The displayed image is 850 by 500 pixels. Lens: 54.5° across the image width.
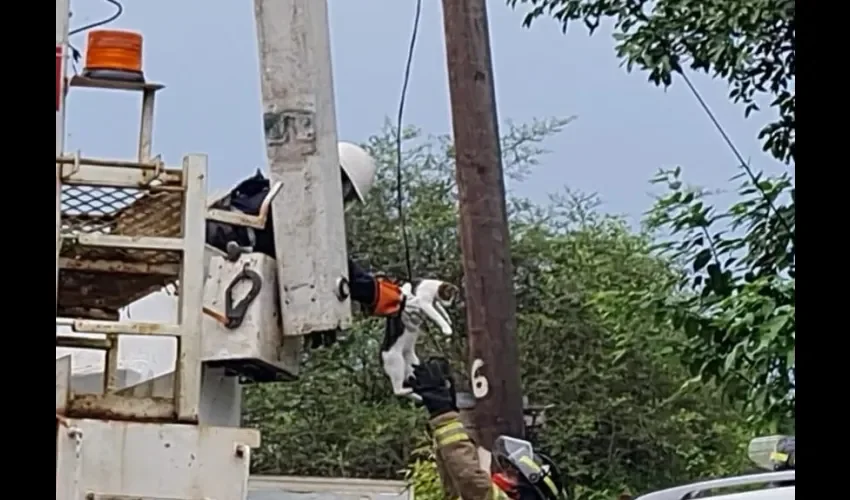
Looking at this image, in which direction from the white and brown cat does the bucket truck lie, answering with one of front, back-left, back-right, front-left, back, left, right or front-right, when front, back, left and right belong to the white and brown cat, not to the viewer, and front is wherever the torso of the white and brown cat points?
back-right

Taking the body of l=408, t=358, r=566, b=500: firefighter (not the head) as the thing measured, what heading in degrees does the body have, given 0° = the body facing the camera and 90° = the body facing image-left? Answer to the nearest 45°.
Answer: approximately 90°

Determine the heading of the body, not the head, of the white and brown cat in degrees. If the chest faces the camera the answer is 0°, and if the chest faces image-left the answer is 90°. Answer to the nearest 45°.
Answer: approximately 270°

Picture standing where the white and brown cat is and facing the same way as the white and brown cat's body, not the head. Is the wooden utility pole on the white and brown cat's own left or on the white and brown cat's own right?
on the white and brown cat's own left

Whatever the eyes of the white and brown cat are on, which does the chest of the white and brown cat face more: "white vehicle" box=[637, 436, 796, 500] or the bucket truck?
the white vehicle
